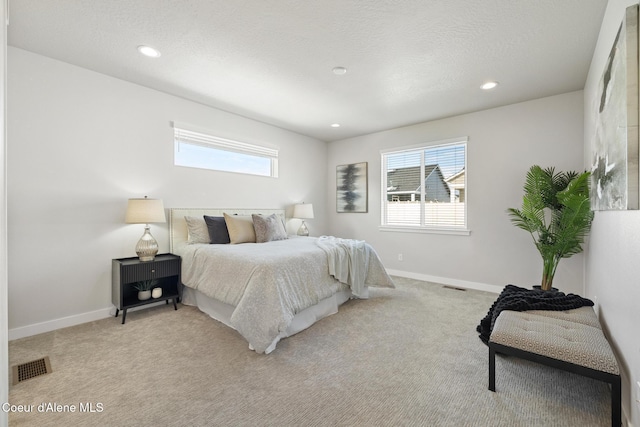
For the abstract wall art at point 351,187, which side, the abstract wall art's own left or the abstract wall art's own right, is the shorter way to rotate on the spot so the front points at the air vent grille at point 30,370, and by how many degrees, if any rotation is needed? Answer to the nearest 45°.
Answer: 0° — it already faces it

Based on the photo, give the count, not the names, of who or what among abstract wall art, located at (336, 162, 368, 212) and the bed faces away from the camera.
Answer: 0

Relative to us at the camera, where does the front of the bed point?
facing the viewer and to the right of the viewer

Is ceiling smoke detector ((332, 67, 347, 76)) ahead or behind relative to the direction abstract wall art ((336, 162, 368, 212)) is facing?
ahead

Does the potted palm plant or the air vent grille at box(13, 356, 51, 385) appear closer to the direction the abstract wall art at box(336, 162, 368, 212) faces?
the air vent grille

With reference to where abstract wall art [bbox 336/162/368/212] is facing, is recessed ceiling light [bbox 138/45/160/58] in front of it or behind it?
in front

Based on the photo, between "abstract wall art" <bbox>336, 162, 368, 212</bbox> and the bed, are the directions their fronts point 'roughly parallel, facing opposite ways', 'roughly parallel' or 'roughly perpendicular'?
roughly perpendicular

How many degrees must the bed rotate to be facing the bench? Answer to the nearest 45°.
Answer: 0° — it already faces it

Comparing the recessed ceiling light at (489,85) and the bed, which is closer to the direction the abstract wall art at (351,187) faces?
the bed

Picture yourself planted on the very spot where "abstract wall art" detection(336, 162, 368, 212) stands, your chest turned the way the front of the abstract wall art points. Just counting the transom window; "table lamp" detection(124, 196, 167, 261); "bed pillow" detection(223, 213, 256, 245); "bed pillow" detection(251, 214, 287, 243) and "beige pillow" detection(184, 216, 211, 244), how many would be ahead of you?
5

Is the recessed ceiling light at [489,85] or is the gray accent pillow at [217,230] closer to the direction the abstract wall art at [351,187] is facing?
the gray accent pillow
